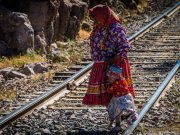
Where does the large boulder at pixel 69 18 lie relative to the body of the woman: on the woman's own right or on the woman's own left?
on the woman's own right

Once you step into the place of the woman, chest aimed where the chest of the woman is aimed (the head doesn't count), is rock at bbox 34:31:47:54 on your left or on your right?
on your right

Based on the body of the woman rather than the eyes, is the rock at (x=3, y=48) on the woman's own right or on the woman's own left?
on the woman's own right

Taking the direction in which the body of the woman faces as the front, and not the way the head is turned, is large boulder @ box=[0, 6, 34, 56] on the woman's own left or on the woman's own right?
on the woman's own right

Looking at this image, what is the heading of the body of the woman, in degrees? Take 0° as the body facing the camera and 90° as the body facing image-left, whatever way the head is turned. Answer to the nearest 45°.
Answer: approximately 45°

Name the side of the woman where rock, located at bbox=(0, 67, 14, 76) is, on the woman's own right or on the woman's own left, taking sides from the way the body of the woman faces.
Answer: on the woman's own right
